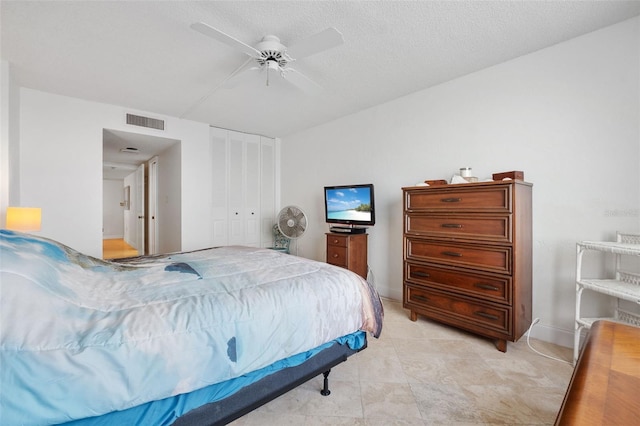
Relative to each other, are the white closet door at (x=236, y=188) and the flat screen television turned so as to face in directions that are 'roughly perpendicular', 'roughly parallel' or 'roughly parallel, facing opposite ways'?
roughly perpendicular

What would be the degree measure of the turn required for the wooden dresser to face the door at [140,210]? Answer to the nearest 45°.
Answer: approximately 45° to its right

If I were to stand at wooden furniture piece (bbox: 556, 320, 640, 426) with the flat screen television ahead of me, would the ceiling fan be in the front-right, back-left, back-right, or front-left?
front-left

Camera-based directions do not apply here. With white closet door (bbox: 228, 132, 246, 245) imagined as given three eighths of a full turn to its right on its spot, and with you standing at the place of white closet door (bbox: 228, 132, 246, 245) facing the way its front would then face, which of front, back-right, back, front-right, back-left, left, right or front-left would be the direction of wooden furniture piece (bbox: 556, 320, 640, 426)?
back-left

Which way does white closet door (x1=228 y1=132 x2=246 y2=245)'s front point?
toward the camera

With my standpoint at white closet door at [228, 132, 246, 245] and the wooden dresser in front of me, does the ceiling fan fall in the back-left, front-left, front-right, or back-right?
front-right

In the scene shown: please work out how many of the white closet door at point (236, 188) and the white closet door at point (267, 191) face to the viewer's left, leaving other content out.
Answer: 0

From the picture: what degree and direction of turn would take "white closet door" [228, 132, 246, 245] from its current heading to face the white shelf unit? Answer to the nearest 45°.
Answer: approximately 45° to its left

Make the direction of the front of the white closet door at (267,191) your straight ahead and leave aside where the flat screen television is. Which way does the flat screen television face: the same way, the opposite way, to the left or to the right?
to the right

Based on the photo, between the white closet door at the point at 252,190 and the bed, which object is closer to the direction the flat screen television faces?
the bed

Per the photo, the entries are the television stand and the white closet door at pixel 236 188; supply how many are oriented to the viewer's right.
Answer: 0

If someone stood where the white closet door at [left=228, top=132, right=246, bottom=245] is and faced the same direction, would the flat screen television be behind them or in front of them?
in front

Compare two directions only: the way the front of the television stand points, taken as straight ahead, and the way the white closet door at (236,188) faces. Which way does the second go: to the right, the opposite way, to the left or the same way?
to the left

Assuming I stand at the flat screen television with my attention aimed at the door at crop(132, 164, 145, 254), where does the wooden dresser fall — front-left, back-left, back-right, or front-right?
back-left

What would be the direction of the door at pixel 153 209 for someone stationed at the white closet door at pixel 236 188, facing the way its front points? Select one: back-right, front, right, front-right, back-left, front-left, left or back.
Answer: back-right

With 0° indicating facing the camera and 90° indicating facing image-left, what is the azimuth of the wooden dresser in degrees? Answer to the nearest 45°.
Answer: approximately 45°

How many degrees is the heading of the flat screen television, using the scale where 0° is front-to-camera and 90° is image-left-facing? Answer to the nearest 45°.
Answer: approximately 45°

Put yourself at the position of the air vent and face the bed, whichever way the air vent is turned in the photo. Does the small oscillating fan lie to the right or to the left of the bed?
left

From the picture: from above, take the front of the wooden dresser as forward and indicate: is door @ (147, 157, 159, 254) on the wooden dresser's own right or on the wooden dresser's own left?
on the wooden dresser's own right

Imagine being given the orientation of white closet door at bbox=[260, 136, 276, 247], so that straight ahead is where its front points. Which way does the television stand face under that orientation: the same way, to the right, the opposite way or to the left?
to the right

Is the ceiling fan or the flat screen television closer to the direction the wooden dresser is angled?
the ceiling fan
